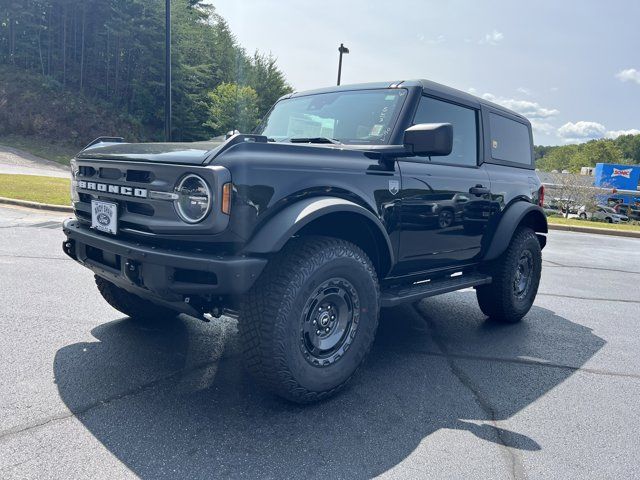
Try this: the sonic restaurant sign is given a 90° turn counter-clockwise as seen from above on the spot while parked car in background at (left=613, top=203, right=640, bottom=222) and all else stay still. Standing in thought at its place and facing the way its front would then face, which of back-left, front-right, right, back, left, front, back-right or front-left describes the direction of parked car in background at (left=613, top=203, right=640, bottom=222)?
right

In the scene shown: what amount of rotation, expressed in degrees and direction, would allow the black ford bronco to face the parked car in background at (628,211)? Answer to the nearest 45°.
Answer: approximately 180°

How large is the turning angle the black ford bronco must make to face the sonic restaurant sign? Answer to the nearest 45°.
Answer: approximately 180°

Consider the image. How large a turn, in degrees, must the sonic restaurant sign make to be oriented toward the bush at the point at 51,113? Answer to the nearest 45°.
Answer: approximately 45° to its right

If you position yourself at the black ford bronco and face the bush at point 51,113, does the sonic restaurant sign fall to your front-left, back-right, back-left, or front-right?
front-right

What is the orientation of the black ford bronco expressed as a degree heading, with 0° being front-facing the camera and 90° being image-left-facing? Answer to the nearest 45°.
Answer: approximately 45°

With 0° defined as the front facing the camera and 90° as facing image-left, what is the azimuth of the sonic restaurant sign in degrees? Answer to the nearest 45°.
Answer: approximately 0°

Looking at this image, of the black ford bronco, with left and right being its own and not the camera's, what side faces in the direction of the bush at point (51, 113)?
right

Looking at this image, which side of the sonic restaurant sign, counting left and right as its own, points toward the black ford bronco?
front

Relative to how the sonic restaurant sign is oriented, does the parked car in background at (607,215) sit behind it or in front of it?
in front

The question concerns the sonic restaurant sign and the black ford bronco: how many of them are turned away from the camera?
0

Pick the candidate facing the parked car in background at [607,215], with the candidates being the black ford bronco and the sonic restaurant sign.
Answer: the sonic restaurant sign
